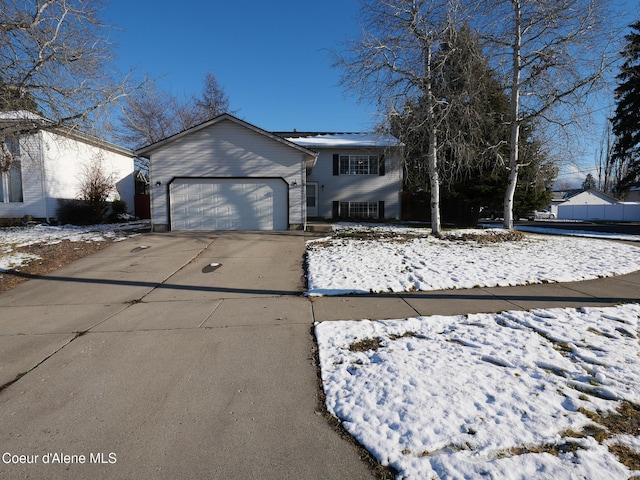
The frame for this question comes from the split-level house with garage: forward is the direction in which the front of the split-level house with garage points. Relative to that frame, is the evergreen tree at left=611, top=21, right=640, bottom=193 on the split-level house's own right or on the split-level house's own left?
on the split-level house's own left

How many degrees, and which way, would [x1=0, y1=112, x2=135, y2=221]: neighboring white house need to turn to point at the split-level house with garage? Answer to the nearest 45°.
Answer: approximately 90° to its left

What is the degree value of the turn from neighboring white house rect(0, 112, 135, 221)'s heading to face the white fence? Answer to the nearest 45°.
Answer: approximately 135° to its left

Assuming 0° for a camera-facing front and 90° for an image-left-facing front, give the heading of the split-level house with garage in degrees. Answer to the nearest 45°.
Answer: approximately 0°

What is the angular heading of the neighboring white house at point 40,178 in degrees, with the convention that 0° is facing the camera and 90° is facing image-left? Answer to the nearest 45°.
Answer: approximately 45°

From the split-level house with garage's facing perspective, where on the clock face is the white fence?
The white fence is roughly at 8 o'clock from the split-level house with garage.
